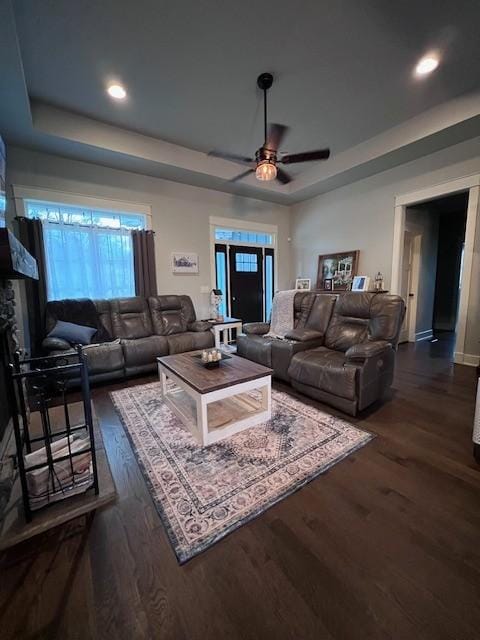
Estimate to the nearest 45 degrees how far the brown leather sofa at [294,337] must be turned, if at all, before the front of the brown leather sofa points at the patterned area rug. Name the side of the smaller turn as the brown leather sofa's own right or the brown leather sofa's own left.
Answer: approximately 45° to the brown leather sofa's own left

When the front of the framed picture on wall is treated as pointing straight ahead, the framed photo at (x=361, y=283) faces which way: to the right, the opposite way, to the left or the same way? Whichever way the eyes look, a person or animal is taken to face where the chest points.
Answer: to the right

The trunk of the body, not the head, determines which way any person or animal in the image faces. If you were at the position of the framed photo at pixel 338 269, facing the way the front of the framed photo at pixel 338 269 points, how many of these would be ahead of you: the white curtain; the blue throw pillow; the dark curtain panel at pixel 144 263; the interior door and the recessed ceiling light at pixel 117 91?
4

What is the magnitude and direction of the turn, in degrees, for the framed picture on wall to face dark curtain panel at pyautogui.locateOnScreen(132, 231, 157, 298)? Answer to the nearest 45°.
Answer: approximately 45° to its right

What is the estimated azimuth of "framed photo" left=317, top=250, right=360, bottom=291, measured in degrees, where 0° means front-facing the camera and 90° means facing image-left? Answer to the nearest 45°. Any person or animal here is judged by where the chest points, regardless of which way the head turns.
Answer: approximately 45°

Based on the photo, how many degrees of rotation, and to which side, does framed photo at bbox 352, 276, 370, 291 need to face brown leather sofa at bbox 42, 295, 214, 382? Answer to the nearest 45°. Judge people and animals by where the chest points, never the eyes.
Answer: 0° — it already faces it

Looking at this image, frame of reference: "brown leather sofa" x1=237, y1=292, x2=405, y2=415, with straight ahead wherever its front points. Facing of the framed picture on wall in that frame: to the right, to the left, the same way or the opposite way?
to the left
